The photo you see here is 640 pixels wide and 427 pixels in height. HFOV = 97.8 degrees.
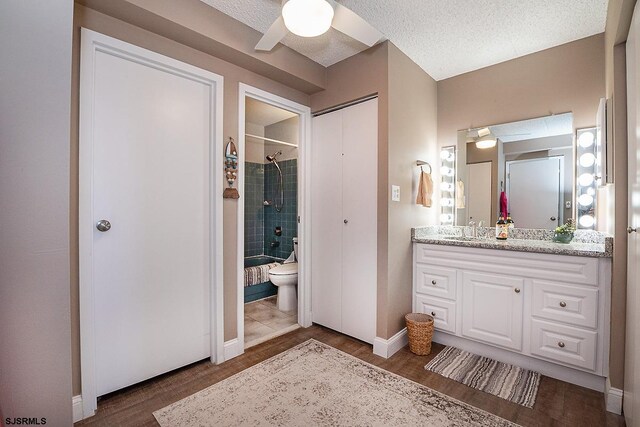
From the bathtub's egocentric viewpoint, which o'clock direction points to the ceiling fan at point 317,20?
The ceiling fan is roughly at 1 o'clock from the bathtub.

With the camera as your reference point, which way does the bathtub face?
facing the viewer and to the right of the viewer

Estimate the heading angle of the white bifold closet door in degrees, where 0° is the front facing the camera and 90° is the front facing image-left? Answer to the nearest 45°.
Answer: approximately 45°

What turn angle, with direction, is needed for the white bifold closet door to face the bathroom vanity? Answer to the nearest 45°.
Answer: approximately 135° to its left

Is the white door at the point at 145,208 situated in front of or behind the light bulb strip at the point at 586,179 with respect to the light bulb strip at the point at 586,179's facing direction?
in front

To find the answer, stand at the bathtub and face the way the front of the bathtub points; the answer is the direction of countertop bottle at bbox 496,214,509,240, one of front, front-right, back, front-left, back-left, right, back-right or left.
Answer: front

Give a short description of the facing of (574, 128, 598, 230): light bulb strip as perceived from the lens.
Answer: facing the viewer

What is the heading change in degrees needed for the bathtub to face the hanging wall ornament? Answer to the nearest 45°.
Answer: approximately 45° to its right

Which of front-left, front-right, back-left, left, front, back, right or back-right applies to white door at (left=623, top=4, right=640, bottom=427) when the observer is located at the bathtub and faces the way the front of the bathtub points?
front

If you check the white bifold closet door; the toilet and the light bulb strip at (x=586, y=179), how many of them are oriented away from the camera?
0

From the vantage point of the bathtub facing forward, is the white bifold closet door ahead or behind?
ahead

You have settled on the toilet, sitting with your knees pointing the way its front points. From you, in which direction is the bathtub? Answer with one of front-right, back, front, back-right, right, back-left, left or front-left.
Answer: right
